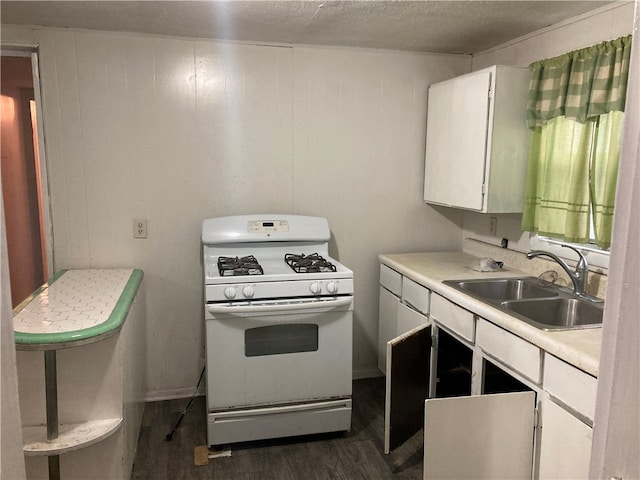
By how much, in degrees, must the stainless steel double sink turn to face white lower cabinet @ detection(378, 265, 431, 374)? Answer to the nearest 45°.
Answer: approximately 90° to its right

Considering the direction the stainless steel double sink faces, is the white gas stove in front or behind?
in front

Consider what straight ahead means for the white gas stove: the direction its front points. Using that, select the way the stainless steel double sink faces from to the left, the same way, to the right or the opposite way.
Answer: to the right

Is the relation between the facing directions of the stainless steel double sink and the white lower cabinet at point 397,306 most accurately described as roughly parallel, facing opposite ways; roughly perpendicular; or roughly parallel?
roughly parallel

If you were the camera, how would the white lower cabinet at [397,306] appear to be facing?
facing the viewer and to the left of the viewer

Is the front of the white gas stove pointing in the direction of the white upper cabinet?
no

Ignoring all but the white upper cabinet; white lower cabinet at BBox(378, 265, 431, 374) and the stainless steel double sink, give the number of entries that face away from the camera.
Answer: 0

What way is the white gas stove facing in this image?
toward the camera

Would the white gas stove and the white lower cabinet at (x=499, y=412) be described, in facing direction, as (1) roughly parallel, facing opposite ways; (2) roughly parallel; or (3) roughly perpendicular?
roughly perpendicular

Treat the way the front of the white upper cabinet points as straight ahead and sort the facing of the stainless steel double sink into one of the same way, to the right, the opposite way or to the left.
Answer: the same way

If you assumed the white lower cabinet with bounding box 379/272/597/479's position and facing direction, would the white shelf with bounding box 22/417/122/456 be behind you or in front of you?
in front
